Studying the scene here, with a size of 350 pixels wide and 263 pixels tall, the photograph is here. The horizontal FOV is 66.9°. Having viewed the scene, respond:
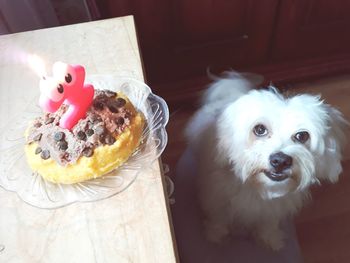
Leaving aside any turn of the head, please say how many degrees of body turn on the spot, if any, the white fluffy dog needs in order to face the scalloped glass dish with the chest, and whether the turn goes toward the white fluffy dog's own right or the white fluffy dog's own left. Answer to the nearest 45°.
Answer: approximately 45° to the white fluffy dog's own right

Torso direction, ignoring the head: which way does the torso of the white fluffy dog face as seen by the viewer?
toward the camera

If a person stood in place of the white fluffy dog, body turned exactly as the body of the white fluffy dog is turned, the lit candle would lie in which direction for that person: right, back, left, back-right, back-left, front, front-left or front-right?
front-right
